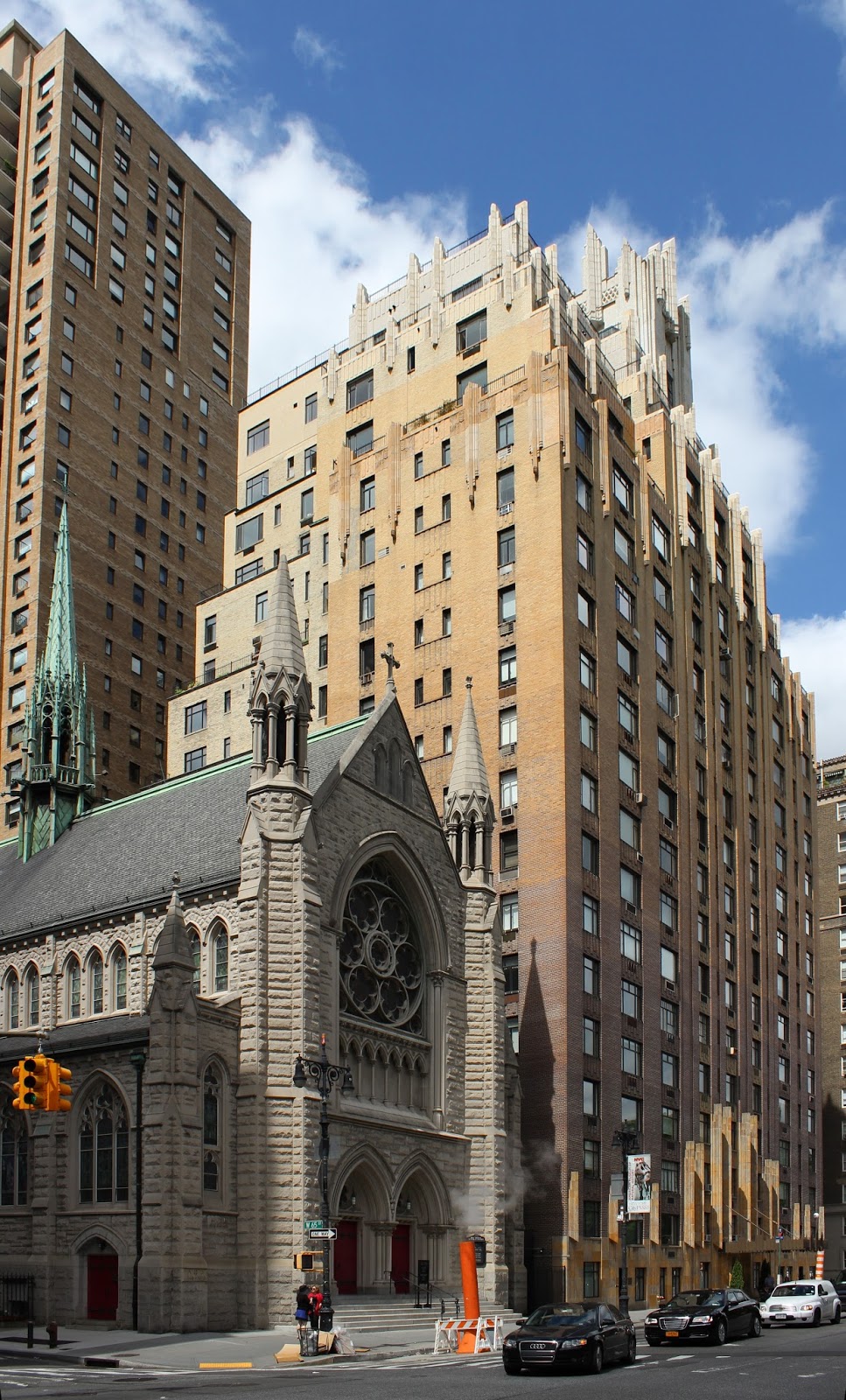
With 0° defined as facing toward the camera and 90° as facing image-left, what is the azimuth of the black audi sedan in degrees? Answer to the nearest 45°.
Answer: approximately 45°

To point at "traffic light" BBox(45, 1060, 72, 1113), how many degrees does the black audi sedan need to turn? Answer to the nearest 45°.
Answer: approximately 45° to its right

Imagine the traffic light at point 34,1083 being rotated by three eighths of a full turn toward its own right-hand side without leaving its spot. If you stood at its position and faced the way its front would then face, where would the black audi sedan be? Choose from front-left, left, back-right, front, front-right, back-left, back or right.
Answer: right

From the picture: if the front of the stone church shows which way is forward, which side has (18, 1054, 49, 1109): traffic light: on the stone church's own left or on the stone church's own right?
on the stone church's own right

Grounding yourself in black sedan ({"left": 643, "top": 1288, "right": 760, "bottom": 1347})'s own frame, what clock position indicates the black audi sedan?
The black audi sedan is roughly at 11 o'clock from the black sedan.

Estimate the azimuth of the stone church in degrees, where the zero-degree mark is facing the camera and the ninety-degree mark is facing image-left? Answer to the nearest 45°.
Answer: approximately 315°

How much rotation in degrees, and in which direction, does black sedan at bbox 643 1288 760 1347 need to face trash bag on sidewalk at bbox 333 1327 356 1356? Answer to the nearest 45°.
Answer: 0° — it already faces it

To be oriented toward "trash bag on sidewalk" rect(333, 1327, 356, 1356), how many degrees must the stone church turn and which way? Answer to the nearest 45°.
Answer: approximately 45° to its right
